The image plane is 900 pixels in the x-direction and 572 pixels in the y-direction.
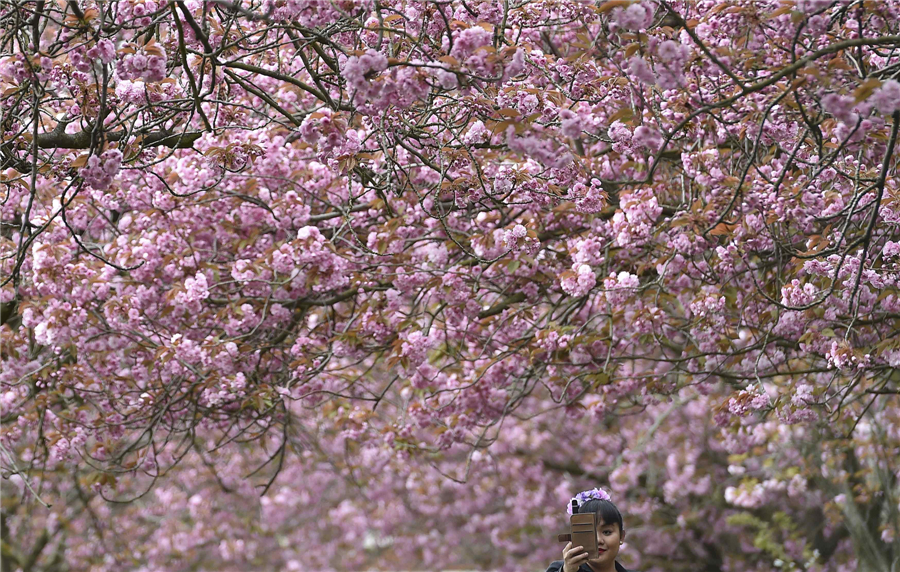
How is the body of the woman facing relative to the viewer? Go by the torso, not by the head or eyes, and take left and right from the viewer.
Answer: facing the viewer and to the left of the viewer
